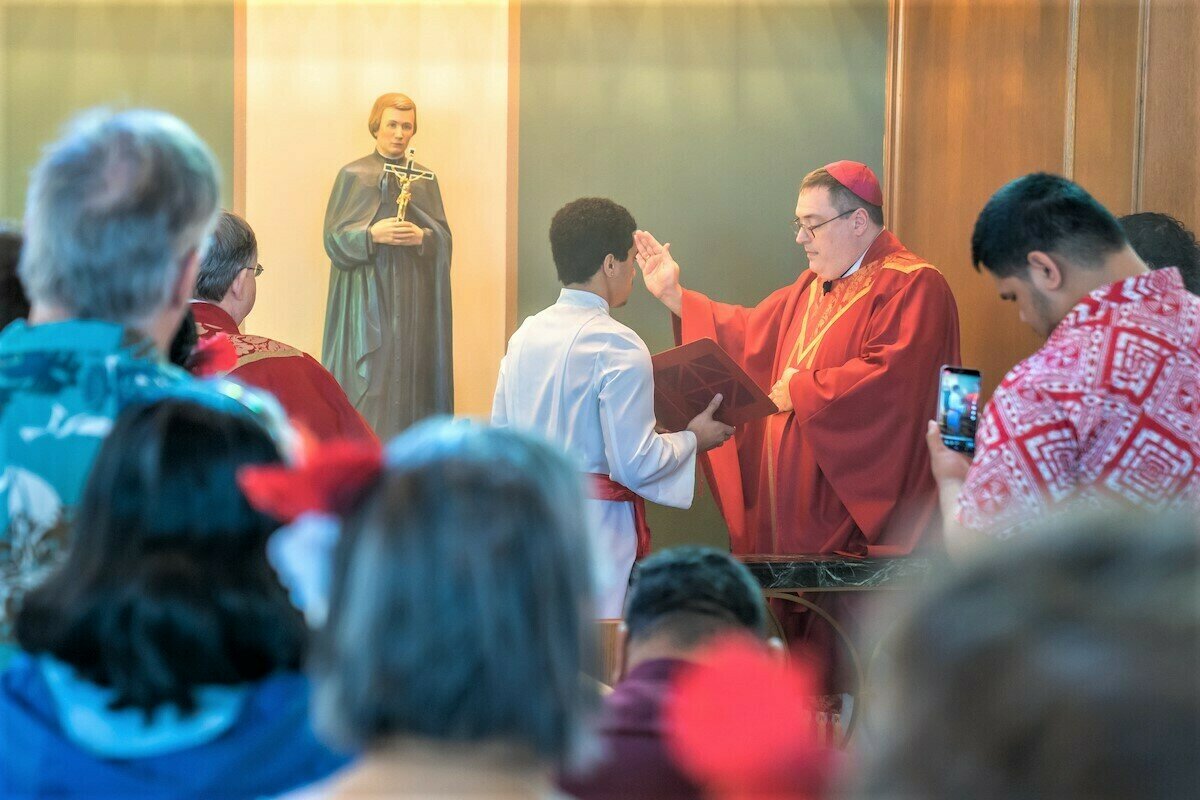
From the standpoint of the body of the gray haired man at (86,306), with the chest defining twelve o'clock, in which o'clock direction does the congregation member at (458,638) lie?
The congregation member is roughly at 4 o'clock from the gray haired man.

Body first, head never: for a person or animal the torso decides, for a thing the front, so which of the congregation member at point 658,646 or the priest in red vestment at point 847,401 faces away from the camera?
the congregation member

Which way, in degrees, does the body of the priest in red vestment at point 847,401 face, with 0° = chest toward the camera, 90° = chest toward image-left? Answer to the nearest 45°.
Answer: approximately 45°

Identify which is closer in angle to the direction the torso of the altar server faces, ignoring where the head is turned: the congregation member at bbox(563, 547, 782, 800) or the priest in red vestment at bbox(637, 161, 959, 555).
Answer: the priest in red vestment

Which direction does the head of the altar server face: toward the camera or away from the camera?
away from the camera

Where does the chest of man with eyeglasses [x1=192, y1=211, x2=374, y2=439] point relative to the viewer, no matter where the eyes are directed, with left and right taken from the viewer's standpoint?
facing away from the viewer and to the right of the viewer

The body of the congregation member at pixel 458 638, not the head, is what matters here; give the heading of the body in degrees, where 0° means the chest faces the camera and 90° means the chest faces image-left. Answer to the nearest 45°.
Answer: approximately 180°

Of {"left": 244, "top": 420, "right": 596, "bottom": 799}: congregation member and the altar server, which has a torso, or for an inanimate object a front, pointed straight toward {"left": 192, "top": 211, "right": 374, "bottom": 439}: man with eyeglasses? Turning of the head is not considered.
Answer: the congregation member

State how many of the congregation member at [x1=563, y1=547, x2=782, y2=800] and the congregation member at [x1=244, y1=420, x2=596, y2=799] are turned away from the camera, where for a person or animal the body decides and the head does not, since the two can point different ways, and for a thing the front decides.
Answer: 2

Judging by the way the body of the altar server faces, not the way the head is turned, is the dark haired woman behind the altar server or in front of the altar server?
behind

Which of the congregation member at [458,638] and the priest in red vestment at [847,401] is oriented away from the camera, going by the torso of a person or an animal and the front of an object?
the congregation member

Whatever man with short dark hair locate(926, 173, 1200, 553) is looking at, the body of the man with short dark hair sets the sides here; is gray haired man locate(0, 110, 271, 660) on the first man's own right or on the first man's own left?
on the first man's own left
